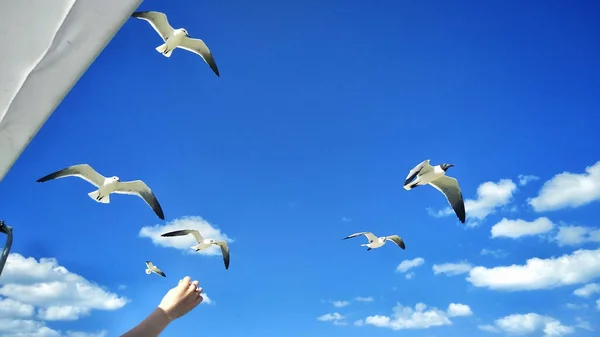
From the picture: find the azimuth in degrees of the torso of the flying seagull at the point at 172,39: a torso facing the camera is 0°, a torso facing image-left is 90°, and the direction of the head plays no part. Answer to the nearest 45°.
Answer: approximately 315°

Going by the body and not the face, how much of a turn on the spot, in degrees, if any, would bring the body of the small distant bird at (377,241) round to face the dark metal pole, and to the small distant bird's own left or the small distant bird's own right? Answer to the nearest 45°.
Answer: approximately 45° to the small distant bird's own right

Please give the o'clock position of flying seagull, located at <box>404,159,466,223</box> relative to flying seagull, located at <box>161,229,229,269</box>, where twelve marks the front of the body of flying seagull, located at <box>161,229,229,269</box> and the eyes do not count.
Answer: flying seagull, located at <box>404,159,466,223</box> is roughly at 12 o'clock from flying seagull, located at <box>161,229,229,269</box>.

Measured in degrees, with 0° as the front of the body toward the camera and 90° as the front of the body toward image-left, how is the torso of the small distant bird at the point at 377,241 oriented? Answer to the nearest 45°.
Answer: approximately 315°

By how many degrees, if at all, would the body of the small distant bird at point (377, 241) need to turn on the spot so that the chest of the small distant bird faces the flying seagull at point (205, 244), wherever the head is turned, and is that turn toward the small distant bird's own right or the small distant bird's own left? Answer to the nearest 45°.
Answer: approximately 135° to the small distant bird's own right

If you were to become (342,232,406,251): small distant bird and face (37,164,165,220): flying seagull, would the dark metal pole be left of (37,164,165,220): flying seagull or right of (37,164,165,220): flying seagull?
left
